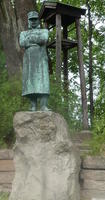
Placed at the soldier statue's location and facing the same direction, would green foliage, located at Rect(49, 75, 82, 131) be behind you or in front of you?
behind

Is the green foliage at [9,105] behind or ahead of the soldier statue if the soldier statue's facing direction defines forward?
behind

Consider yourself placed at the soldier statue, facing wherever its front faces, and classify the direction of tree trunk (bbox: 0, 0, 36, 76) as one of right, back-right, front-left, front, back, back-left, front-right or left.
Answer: back

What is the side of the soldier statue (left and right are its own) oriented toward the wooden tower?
back

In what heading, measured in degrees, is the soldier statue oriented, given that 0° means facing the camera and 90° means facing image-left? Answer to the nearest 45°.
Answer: approximately 0°
